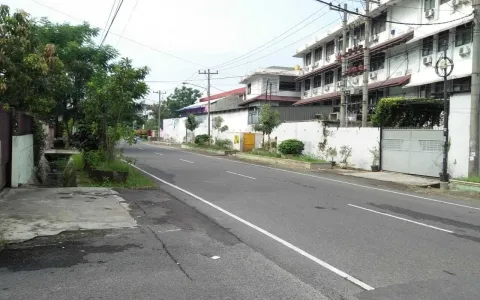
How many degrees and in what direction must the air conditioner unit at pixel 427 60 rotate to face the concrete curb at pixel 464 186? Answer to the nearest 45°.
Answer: approximately 45° to its left

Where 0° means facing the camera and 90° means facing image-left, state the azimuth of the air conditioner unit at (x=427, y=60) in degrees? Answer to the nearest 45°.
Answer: approximately 45°

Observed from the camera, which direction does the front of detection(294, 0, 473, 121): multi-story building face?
facing the viewer and to the left of the viewer

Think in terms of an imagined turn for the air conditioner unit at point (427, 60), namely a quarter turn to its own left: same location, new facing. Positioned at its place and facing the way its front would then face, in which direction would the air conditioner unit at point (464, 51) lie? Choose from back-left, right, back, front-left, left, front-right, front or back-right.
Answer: front

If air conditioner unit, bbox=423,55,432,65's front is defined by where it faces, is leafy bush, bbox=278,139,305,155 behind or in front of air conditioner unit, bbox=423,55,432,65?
in front
